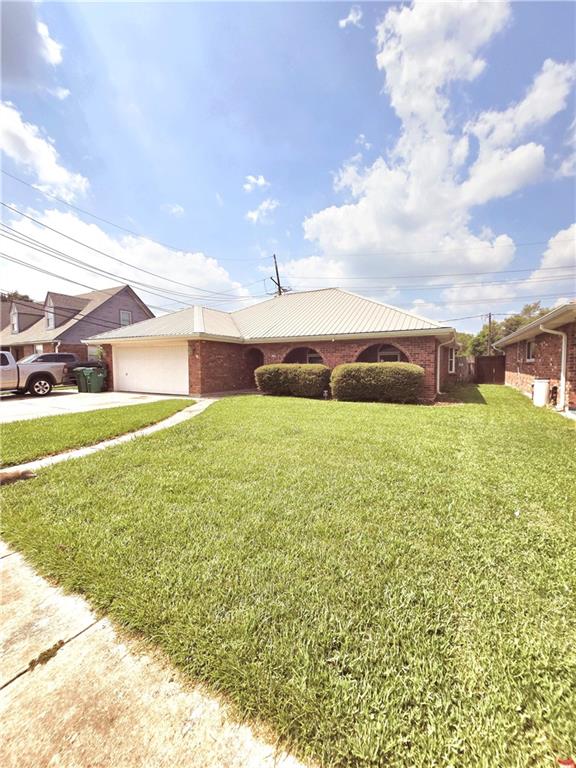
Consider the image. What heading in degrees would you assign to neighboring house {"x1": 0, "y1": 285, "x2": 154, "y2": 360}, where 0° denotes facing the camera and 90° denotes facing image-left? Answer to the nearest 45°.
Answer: approximately 45°

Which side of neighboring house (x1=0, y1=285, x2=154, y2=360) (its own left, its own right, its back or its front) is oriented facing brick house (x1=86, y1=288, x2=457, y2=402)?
left
